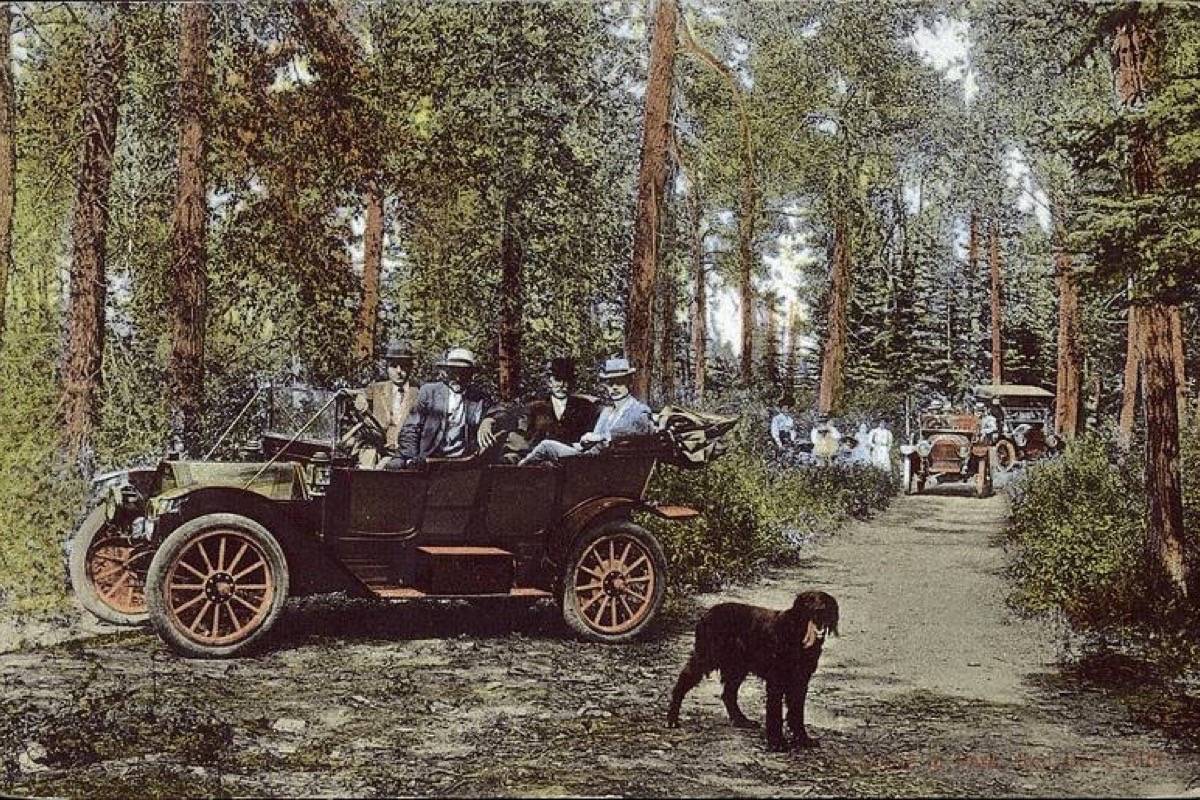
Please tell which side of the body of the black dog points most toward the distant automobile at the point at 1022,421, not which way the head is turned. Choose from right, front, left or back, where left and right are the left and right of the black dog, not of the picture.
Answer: left

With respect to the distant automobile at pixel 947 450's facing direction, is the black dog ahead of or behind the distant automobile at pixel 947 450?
ahead

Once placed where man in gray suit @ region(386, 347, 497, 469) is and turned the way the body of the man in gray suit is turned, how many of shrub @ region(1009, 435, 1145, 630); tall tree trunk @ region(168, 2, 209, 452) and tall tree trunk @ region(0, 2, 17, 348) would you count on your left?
1

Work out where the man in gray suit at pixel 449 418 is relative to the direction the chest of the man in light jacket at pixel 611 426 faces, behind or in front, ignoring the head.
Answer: in front

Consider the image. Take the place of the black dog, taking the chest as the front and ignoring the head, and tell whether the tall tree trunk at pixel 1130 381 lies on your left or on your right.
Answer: on your left

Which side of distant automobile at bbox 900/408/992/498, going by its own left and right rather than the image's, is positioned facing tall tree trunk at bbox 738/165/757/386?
back

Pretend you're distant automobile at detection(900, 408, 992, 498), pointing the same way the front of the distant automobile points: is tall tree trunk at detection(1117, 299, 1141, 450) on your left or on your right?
on your left

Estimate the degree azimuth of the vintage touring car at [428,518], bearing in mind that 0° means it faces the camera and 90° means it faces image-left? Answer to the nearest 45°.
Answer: approximately 45°

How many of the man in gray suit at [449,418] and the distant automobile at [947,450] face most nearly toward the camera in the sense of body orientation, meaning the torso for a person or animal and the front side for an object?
2
